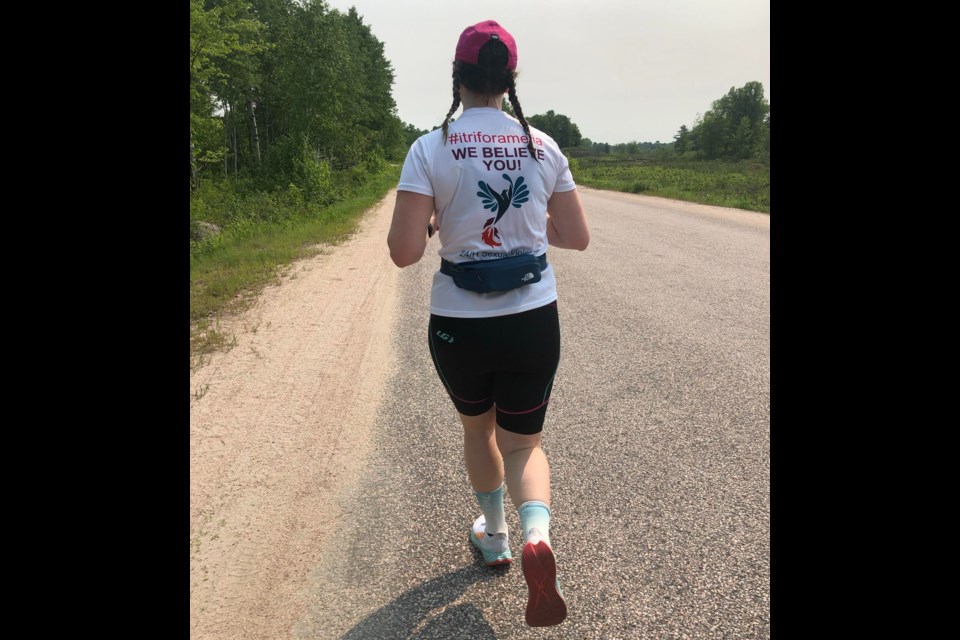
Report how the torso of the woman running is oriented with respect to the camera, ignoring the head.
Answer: away from the camera

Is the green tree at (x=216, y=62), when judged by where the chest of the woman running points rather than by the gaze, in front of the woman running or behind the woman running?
in front

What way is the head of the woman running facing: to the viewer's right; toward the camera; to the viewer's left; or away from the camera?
away from the camera
